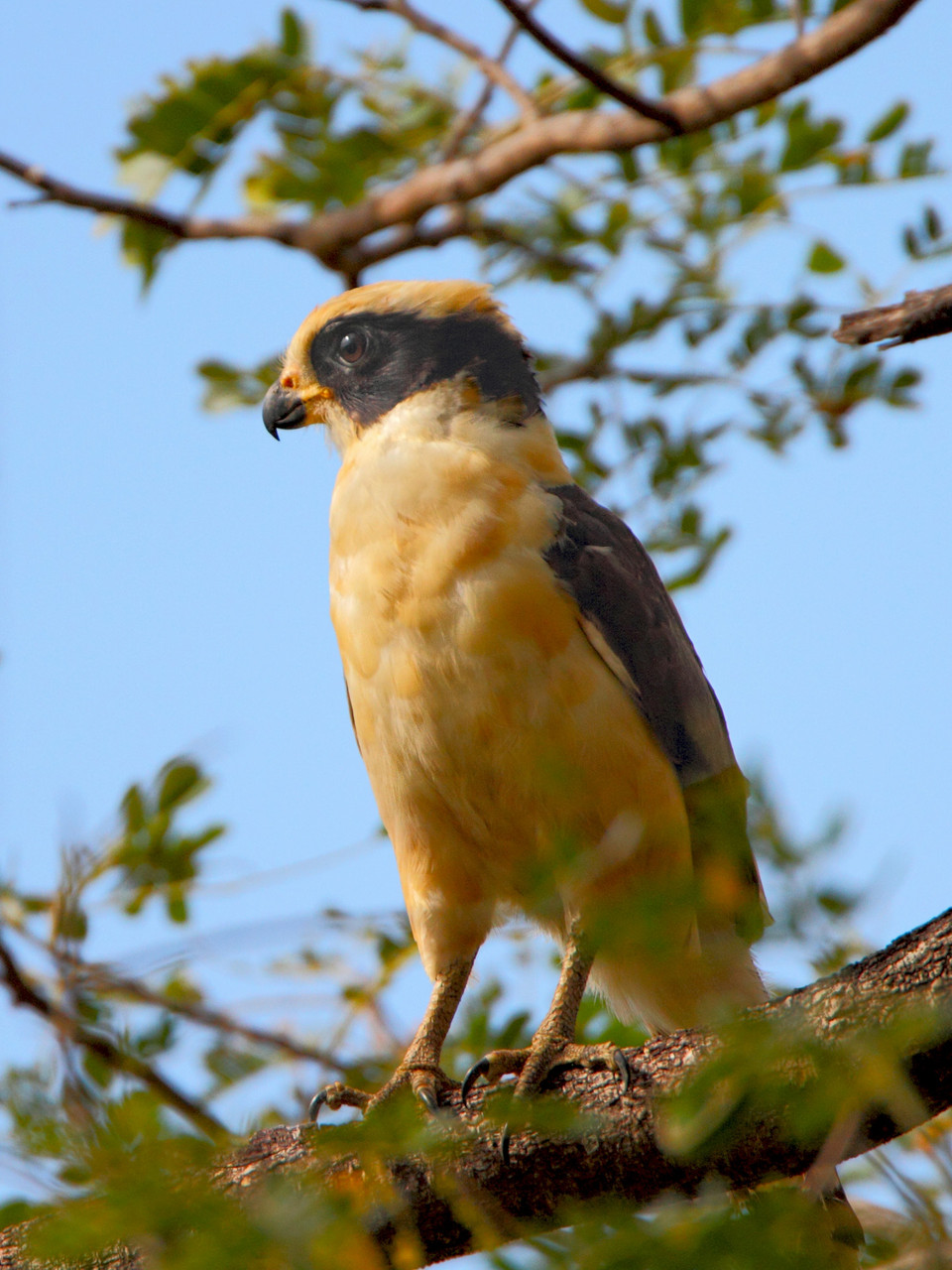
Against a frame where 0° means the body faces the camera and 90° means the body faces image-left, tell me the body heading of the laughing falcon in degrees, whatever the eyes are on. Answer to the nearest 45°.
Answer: approximately 45°

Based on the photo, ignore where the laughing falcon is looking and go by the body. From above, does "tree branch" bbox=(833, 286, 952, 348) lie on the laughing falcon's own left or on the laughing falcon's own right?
on the laughing falcon's own left
